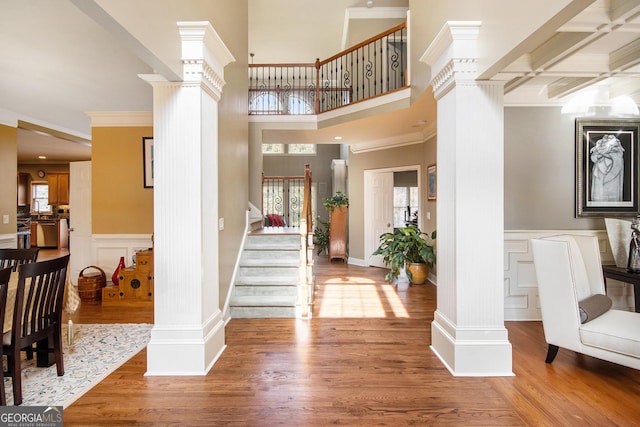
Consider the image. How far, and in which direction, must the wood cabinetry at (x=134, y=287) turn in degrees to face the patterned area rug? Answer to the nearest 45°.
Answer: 0° — it already faces it

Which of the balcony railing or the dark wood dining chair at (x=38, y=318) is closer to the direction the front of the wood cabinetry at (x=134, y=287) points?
the dark wood dining chair

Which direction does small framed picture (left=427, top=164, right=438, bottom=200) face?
to the viewer's left

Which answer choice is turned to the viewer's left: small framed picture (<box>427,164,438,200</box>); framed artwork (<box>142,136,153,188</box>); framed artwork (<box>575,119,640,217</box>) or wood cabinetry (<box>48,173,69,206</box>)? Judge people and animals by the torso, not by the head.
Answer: the small framed picture

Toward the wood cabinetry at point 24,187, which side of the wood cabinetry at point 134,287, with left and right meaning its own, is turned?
back

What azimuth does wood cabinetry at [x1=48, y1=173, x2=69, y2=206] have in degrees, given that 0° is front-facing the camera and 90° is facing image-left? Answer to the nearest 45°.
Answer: approximately 0°

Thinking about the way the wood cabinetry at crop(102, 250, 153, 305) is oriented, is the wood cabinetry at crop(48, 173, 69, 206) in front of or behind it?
behind
